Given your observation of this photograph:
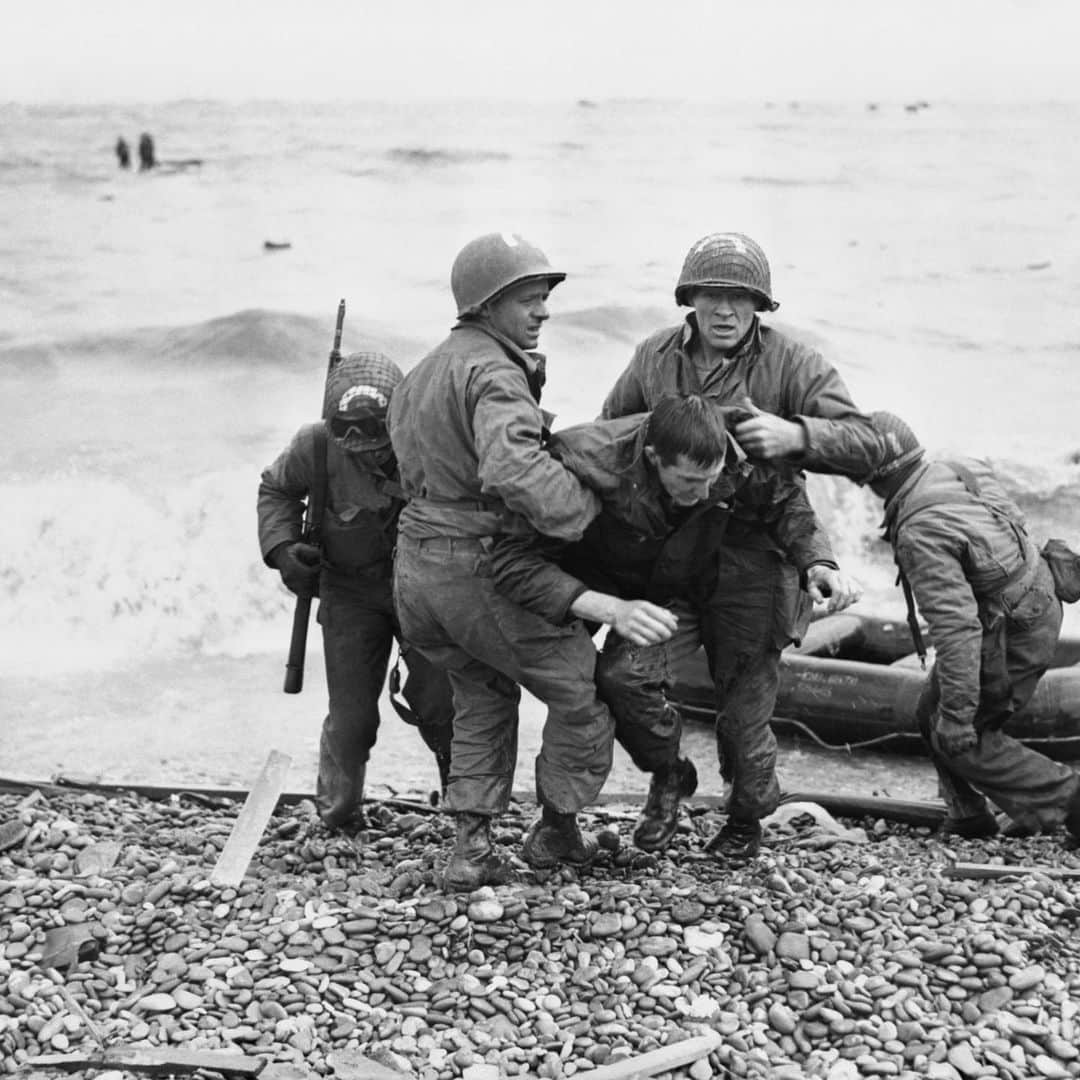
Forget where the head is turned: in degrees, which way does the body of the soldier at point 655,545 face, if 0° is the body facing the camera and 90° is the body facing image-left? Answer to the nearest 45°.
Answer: approximately 0°

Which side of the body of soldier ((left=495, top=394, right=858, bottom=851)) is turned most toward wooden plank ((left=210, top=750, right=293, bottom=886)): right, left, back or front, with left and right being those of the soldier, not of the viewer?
right

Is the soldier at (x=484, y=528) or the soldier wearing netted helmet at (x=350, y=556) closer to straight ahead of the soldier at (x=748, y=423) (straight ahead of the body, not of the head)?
the soldier

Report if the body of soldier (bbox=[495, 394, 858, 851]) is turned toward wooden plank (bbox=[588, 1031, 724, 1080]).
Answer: yes

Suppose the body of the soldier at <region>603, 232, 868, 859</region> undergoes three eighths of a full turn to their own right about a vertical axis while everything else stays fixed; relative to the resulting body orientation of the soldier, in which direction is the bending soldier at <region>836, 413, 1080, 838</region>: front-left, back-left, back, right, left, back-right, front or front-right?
right

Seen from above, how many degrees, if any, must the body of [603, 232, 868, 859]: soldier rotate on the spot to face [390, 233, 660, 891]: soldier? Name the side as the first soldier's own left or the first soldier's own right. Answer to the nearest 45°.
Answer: approximately 45° to the first soldier's own right

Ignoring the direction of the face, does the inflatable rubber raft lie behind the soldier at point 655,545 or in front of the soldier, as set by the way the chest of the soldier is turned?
behind
